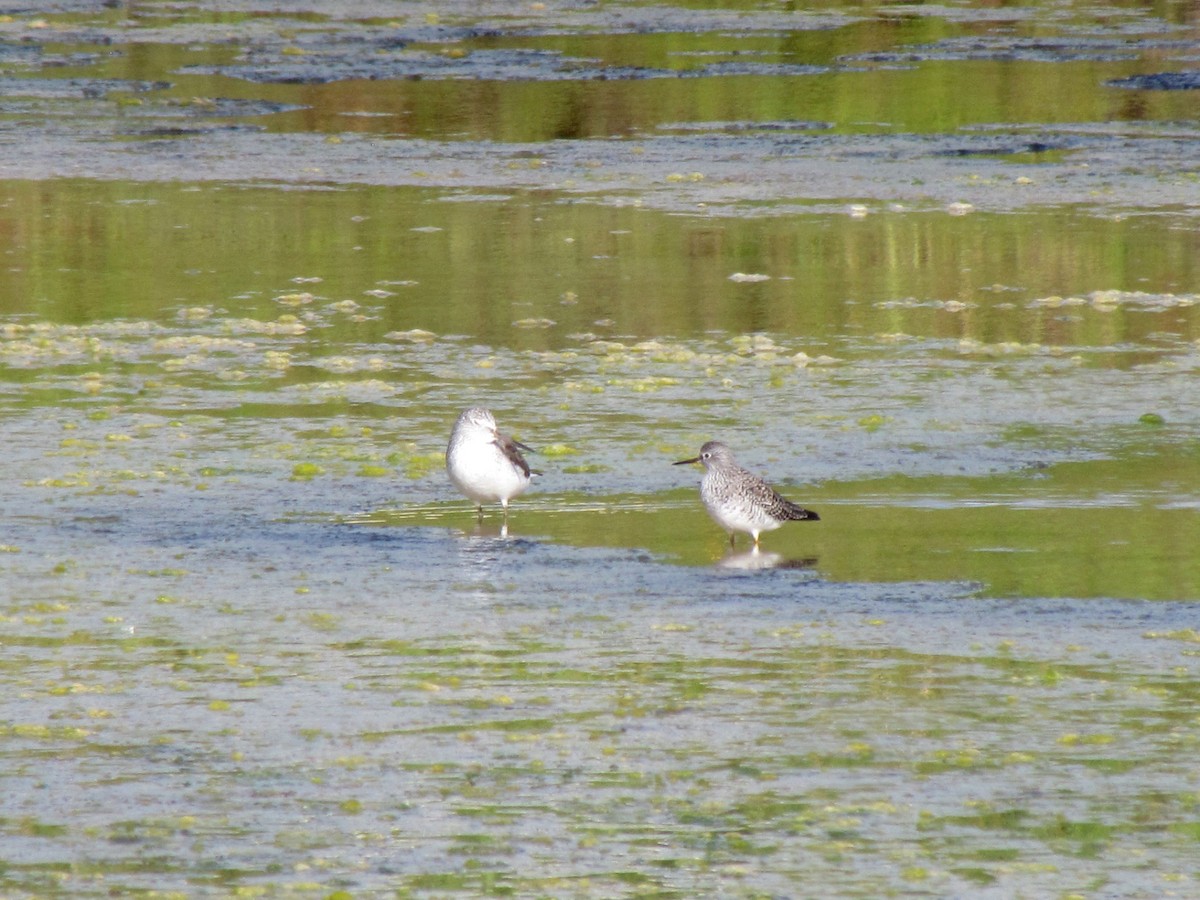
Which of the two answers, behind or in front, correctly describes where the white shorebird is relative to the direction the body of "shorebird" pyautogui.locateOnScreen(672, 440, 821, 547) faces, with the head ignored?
in front

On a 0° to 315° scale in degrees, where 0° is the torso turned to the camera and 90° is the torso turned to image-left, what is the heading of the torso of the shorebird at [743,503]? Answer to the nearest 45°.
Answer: approximately 90°

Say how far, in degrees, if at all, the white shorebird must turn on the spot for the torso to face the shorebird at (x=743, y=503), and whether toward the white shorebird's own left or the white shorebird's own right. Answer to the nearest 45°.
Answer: approximately 90° to the white shorebird's own left

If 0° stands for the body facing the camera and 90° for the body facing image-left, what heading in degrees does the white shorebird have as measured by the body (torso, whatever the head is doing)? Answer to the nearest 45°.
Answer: approximately 45°
